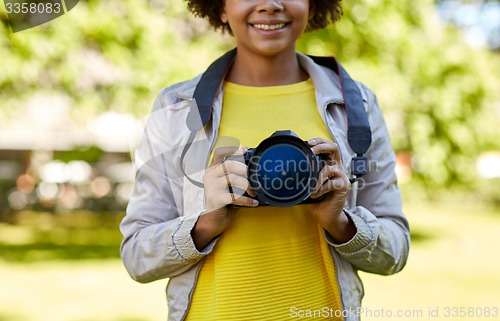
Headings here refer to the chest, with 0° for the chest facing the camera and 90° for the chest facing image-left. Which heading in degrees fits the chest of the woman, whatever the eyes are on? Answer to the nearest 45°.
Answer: approximately 0°
